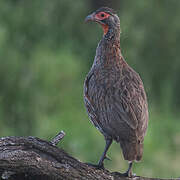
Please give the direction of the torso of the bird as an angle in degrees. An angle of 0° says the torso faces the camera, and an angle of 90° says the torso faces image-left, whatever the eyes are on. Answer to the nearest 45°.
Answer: approximately 135°
